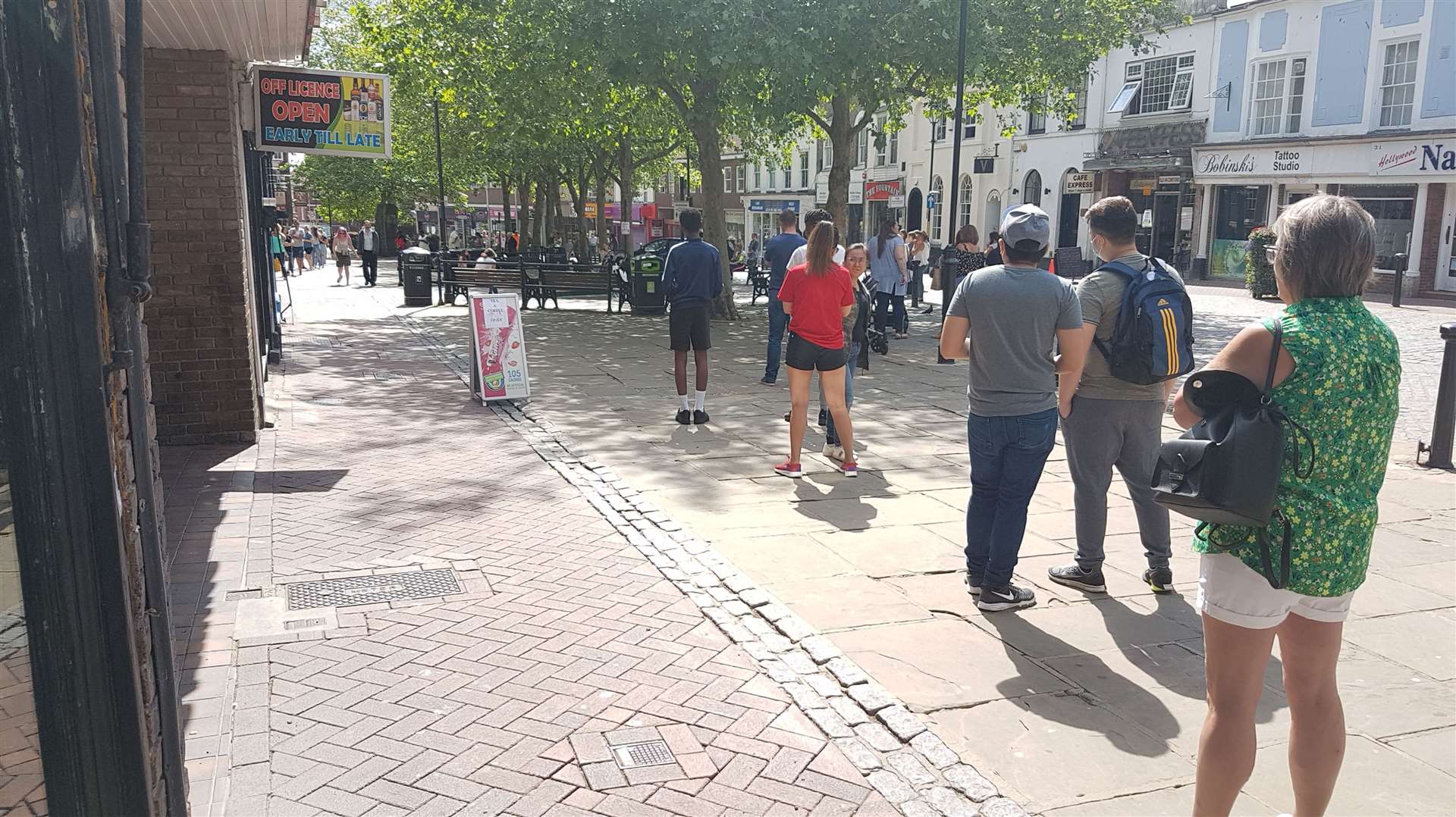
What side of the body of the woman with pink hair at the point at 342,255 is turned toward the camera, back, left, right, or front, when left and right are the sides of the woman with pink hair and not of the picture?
front

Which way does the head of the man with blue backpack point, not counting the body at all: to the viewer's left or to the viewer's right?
to the viewer's left

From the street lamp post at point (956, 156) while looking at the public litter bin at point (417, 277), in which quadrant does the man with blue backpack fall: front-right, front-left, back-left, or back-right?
back-left

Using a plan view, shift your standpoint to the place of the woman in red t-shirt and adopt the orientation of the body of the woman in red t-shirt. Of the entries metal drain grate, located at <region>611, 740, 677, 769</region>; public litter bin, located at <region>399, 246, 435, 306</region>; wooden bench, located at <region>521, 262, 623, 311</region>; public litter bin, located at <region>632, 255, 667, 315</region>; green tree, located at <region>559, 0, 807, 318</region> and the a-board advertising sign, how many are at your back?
1

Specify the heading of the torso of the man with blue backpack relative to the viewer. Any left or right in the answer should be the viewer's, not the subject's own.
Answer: facing away from the viewer and to the left of the viewer

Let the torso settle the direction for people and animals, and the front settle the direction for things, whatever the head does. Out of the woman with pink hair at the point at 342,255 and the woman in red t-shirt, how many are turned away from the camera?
1

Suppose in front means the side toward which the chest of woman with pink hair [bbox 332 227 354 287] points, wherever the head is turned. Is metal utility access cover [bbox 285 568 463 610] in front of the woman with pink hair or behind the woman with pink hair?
in front

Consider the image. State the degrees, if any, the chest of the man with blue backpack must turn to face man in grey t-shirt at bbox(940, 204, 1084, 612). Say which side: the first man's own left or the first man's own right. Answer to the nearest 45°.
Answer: approximately 90° to the first man's own left

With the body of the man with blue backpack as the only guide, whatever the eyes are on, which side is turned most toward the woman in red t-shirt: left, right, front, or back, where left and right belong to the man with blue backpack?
front

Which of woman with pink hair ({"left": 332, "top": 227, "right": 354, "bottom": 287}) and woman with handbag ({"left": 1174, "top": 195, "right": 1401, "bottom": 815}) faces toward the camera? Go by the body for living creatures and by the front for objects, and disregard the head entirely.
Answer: woman with pink hair ({"left": 332, "top": 227, "right": 354, "bottom": 287})

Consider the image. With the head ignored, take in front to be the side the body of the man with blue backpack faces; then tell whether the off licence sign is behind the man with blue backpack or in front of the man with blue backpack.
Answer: in front

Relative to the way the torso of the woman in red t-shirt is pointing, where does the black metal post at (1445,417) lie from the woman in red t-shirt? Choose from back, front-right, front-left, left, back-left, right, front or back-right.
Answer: right

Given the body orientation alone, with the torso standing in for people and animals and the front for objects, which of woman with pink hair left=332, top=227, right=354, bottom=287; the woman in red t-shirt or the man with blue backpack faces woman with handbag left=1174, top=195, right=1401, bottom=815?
woman with pink hair left=332, top=227, right=354, bottom=287

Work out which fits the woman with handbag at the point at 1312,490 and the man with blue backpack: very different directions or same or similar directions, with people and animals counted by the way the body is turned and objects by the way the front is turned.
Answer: same or similar directions

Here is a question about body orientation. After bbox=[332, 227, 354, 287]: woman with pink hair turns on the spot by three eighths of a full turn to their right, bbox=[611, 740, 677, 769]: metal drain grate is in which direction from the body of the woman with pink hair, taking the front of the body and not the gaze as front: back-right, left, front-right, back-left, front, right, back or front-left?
back-left

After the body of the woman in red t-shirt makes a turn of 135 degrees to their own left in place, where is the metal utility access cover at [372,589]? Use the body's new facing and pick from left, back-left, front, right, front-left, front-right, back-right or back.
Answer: front

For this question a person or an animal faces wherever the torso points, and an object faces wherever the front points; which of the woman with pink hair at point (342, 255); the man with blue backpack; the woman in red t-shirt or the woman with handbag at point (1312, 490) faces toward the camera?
the woman with pink hair at point (342, 255)

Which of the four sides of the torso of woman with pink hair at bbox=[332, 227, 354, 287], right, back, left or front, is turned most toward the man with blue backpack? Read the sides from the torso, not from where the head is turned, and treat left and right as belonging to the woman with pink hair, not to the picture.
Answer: front

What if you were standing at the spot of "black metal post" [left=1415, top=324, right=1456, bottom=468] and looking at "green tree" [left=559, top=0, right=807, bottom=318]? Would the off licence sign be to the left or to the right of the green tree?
left

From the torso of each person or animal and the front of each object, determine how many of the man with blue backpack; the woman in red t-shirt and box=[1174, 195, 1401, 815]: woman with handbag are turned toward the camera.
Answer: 0

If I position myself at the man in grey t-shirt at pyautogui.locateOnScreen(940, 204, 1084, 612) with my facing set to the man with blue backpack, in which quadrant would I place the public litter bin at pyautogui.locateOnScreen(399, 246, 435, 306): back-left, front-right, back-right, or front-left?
back-left

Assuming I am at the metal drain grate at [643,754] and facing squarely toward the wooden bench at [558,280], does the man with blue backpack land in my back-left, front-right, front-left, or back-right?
front-right

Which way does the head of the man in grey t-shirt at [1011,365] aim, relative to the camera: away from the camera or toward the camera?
away from the camera
